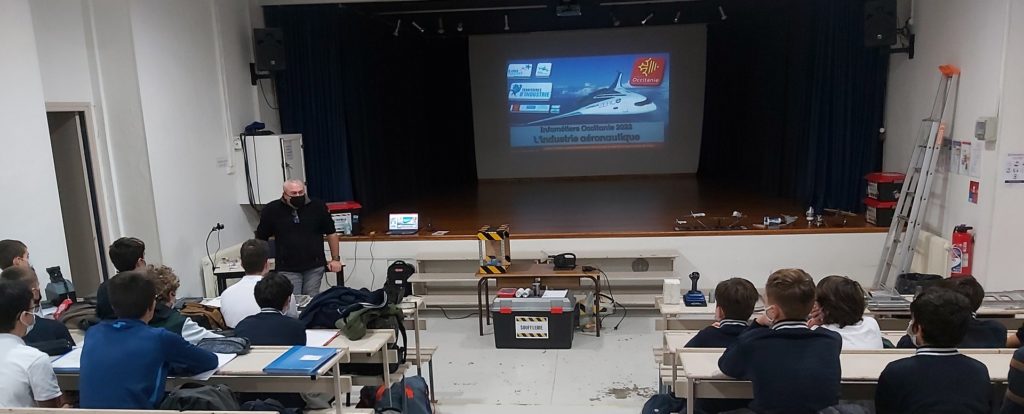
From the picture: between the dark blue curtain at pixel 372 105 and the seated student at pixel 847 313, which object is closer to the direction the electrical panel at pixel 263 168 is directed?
the seated student

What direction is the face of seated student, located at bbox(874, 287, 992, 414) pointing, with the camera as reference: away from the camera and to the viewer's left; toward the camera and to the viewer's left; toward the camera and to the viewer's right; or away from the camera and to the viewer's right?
away from the camera and to the viewer's left

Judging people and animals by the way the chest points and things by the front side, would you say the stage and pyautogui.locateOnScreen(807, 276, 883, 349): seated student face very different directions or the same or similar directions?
very different directions

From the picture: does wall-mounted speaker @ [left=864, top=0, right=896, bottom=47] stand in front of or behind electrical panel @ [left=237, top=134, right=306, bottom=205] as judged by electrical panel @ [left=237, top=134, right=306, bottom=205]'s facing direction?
in front

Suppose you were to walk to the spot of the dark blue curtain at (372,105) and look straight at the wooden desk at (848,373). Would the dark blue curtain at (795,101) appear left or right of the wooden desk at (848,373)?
left

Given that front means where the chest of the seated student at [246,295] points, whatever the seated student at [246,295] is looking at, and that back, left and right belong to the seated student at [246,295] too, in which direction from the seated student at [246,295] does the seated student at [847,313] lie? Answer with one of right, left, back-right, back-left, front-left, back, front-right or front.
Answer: back-right

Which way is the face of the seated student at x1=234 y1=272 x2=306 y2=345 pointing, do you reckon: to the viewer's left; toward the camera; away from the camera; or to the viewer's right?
away from the camera

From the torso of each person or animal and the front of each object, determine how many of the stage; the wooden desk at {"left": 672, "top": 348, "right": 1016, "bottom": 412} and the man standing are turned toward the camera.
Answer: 3

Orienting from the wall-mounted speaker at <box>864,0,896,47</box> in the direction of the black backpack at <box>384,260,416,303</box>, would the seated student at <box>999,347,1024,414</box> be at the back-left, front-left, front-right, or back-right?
front-left

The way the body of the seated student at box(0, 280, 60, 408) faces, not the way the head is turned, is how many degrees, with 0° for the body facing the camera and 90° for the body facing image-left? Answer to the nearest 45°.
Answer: approximately 225°

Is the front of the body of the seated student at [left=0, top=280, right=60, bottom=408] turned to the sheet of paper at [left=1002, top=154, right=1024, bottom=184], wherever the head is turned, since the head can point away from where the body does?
no

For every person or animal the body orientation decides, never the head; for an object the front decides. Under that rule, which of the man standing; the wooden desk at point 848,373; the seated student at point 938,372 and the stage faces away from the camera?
the seated student

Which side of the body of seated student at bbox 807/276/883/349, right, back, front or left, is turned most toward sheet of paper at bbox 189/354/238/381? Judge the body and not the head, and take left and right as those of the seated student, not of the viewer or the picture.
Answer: left

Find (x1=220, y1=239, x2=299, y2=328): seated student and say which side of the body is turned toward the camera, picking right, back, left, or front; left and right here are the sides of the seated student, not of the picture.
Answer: back

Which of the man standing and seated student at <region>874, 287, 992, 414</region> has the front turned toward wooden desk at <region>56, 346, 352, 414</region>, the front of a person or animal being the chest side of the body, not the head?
the man standing

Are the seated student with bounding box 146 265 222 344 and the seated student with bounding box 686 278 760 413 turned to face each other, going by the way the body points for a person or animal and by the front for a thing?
no

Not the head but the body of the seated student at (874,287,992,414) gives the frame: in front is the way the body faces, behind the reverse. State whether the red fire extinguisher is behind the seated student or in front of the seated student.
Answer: in front

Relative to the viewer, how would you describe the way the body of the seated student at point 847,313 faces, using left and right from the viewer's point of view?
facing away from the viewer and to the left of the viewer

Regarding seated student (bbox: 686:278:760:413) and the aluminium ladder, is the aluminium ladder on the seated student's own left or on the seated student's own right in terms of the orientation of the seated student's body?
on the seated student's own right

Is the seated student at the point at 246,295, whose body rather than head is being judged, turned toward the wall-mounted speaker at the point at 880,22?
no

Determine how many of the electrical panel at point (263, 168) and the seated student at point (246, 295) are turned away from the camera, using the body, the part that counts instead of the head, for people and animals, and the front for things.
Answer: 1

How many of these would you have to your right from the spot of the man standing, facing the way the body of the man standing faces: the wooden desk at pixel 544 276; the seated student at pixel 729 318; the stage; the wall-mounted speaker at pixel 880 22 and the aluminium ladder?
0
